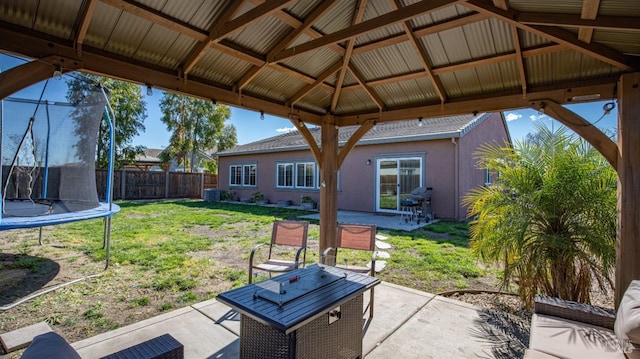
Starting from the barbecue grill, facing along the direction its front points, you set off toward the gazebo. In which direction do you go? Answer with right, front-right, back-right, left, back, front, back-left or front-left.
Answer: front-left

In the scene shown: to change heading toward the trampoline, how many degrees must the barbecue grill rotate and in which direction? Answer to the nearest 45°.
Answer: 0° — it already faces it

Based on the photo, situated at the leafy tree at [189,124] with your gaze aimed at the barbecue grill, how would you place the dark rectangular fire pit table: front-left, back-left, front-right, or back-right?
front-right

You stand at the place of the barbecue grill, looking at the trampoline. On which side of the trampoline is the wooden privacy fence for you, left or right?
right

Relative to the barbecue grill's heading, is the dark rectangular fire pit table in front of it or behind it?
in front

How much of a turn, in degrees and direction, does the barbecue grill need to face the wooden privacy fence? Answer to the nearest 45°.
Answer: approximately 45° to its right

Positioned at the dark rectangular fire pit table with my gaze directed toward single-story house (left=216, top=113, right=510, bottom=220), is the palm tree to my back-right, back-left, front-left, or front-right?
front-right

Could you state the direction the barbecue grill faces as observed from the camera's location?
facing the viewer and to the left of the viewer

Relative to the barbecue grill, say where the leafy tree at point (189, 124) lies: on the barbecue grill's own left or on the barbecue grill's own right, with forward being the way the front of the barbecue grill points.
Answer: on the barbecue grill's own right

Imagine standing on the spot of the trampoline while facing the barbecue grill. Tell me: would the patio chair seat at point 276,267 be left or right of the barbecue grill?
right
